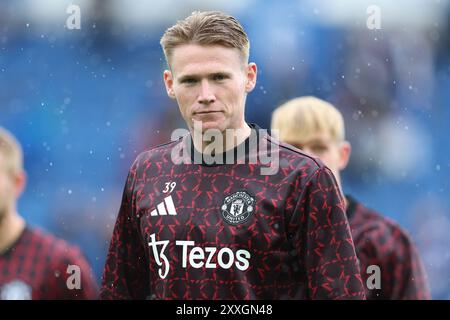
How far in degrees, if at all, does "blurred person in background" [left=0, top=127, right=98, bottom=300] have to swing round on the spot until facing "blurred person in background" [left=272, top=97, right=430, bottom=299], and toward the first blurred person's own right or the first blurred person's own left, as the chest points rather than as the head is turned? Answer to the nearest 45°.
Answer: approximately 90° to the first blurred person's own left

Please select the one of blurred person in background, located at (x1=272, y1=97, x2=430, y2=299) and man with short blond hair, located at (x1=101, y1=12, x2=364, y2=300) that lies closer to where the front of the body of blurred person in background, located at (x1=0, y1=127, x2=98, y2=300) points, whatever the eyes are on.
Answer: the man with short blond hair

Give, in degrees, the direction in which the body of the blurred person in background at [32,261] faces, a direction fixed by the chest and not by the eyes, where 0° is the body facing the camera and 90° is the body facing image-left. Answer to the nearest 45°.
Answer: approximately 0°
